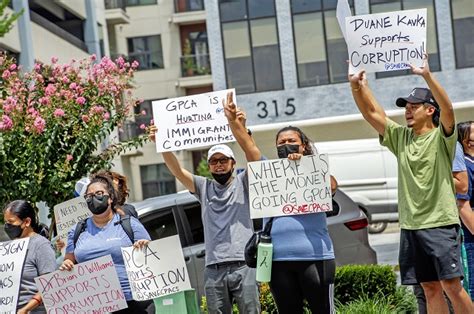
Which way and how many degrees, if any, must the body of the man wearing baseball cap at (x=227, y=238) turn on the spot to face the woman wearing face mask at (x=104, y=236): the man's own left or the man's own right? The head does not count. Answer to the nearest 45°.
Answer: approximately 90° to the man's own right

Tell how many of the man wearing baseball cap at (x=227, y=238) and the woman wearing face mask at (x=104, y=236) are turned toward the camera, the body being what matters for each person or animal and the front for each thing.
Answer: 2

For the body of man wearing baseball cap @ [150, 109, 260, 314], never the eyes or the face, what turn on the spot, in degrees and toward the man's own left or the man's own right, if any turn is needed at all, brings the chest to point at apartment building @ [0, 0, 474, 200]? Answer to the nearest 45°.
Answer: approximately 180°

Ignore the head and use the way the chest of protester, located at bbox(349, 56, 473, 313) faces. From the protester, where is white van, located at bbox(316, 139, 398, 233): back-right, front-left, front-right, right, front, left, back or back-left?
back-right

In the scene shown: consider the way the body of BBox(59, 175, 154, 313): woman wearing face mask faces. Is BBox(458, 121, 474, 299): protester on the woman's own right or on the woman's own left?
on the woman's own left

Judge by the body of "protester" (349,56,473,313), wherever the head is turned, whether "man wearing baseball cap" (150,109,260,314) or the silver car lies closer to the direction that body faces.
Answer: the man wearing baseball cap

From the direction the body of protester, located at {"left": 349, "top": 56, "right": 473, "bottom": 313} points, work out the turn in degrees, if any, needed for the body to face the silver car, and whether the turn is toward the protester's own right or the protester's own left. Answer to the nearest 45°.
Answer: approximately 90° to the protester's own right

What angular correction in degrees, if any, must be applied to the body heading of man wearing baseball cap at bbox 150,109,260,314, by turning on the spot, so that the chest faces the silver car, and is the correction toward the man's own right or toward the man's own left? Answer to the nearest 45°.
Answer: approximately 180°
